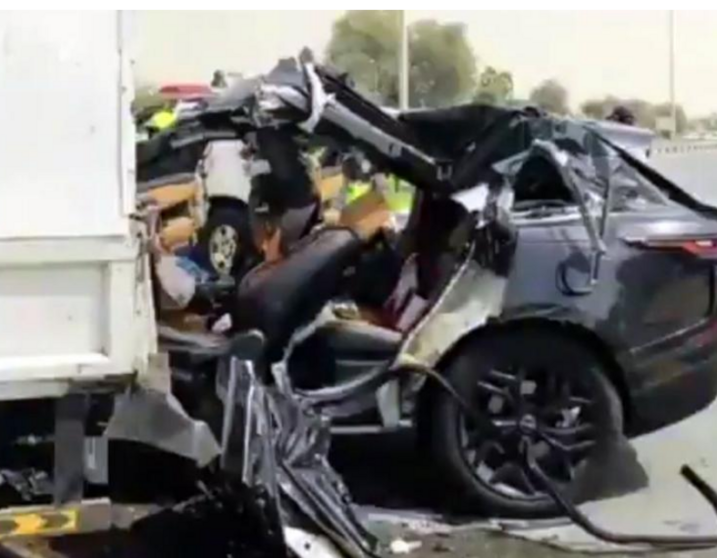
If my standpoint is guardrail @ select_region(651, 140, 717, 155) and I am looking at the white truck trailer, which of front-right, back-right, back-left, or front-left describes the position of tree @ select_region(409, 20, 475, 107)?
back-right

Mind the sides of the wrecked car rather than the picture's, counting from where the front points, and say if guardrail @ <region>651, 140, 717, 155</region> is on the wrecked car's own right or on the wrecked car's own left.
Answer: on the wrecked car's own right

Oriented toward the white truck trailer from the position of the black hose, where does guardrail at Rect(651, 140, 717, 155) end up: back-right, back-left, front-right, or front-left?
back-right

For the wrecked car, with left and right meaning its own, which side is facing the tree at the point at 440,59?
right

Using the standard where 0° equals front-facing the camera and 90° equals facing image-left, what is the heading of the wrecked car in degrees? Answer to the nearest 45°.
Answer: approximately 90°

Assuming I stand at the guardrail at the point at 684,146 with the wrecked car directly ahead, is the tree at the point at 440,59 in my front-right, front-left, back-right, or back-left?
back-right
